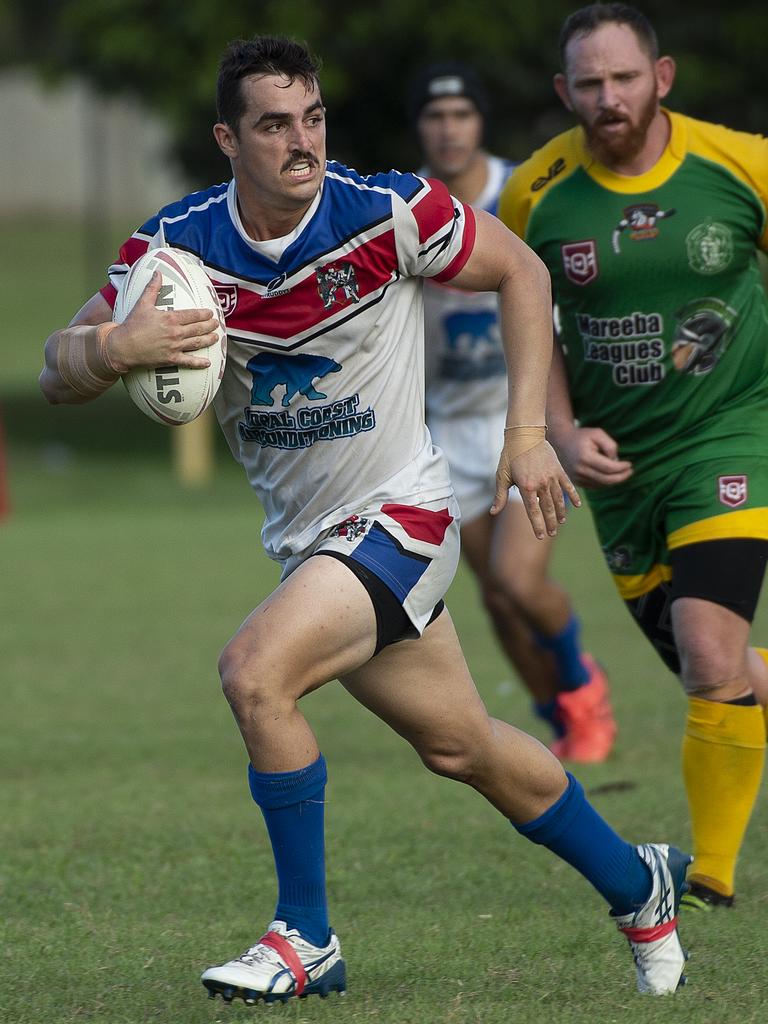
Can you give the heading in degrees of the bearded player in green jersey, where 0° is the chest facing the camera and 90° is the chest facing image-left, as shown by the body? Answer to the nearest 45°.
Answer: approximately 0°

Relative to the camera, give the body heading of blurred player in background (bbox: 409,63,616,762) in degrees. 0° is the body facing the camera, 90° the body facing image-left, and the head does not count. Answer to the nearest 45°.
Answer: approximately 0°

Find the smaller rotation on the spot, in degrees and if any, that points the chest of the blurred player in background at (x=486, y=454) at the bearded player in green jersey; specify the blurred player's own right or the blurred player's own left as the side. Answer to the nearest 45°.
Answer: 0° — they already face them

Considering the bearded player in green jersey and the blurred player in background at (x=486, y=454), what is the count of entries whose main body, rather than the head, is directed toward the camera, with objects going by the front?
2

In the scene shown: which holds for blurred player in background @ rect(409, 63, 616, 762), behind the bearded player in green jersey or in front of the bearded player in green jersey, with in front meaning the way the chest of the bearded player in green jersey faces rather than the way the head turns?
behind
